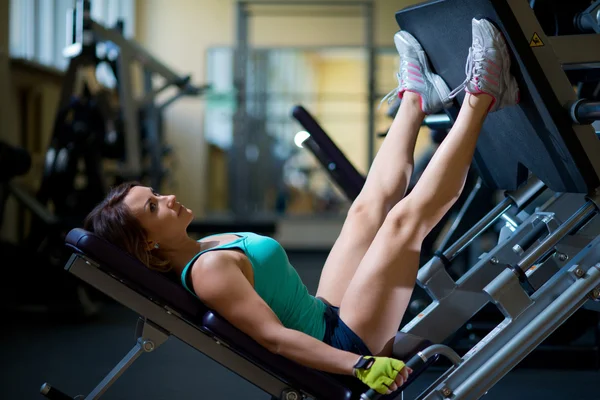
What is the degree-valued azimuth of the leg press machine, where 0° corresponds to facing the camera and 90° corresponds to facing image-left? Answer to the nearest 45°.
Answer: approximately 270°

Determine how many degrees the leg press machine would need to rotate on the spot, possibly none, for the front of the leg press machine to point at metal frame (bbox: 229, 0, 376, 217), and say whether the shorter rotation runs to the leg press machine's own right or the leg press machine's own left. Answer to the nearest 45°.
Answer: approximately 90° to the leg press machine's own left
